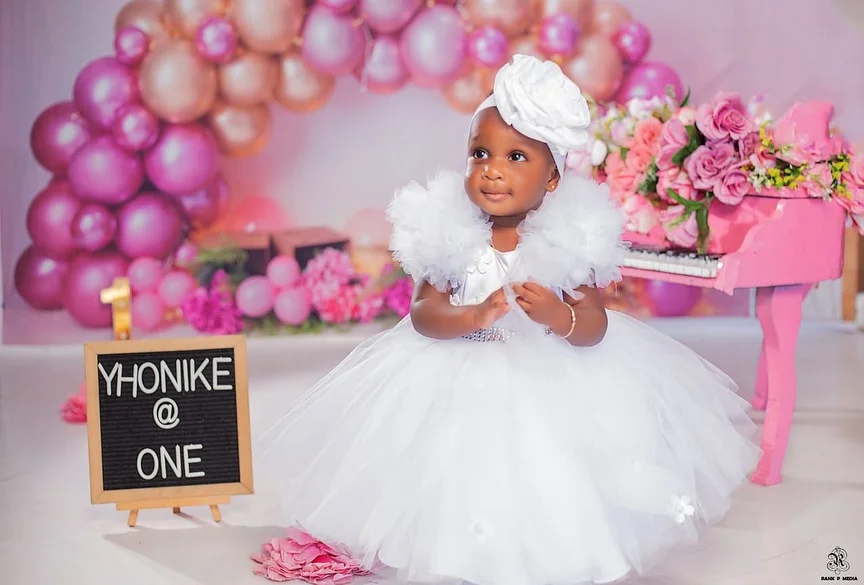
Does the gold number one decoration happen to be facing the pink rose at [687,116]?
no

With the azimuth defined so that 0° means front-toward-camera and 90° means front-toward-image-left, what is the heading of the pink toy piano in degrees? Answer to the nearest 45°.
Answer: approximately 45°

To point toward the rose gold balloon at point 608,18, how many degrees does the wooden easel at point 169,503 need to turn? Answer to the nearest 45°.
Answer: approximately 135° to its left

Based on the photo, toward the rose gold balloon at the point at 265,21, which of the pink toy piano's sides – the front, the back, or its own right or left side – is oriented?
right

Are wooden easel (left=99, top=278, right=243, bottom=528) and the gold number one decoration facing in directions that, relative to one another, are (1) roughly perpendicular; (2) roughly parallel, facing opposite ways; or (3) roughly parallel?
roughly parallel

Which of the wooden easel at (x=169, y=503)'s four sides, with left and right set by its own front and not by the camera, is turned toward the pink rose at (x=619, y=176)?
left

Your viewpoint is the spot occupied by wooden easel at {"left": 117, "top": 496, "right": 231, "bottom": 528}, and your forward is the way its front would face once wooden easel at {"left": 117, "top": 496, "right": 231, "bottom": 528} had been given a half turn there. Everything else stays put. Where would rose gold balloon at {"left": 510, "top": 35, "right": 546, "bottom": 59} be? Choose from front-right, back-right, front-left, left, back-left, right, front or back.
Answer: front-right

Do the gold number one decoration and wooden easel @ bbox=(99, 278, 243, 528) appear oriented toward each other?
no

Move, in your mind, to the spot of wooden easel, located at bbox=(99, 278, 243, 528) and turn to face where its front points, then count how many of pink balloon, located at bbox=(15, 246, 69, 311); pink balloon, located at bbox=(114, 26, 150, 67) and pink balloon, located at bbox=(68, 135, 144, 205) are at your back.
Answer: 3

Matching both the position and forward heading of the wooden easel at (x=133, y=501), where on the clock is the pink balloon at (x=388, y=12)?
The pink balloon is roughly at 7 o'clock from the wooden easel.

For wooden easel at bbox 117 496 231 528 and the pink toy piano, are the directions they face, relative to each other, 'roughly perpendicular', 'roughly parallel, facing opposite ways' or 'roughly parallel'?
roughly perpendicular

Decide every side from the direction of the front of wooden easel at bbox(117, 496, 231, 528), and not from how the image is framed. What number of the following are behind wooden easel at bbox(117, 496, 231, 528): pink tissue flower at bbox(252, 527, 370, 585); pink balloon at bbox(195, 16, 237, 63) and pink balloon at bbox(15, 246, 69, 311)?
2

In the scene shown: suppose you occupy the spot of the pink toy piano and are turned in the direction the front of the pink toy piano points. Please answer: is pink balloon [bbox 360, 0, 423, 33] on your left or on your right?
on your right

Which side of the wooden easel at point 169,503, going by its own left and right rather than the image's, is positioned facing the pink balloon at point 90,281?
back

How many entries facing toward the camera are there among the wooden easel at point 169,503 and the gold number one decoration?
2

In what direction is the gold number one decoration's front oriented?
toward the camera

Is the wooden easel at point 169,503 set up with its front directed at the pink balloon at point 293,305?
no

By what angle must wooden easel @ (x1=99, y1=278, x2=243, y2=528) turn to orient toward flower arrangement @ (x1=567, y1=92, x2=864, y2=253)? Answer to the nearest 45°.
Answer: approximately 90° to its left

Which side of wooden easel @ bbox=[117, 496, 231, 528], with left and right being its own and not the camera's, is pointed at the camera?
front

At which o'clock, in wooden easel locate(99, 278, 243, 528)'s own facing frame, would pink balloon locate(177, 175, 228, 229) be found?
The pink balloon is roughly at 6 o'clock from the wooden easel.

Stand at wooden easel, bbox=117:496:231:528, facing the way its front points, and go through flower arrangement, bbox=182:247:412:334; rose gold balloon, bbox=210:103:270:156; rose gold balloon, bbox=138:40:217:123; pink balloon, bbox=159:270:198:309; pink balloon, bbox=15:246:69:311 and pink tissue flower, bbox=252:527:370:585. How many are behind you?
5

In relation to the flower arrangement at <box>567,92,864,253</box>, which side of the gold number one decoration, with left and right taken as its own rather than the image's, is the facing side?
left
